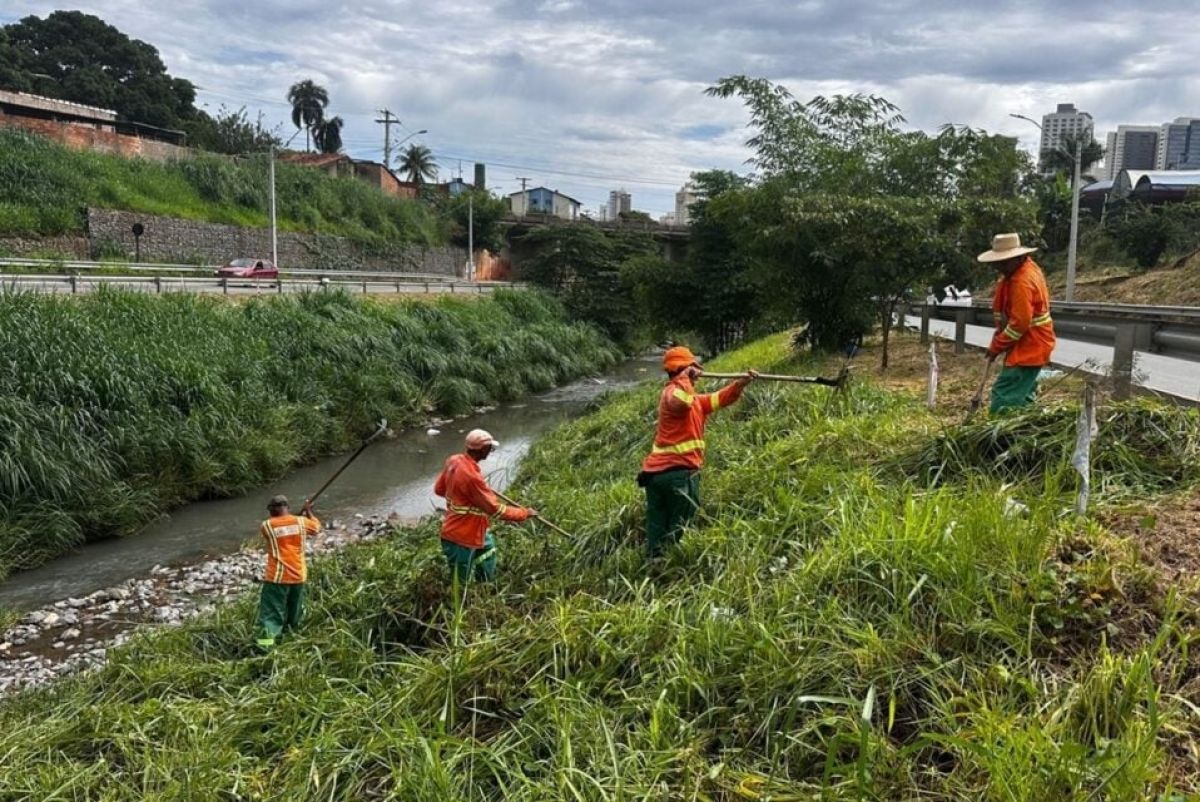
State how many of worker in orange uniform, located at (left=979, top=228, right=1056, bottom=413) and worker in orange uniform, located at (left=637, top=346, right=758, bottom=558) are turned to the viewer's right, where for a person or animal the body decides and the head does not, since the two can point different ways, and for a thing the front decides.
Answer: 1

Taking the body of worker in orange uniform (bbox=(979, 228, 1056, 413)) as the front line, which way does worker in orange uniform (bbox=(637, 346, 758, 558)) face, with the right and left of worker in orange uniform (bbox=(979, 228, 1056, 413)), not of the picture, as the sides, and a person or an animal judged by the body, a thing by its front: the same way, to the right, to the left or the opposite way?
the opposite way

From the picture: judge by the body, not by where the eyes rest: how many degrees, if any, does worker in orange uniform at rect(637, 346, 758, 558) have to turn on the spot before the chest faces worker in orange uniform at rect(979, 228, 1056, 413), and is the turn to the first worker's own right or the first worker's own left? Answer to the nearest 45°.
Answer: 0° — they already face them

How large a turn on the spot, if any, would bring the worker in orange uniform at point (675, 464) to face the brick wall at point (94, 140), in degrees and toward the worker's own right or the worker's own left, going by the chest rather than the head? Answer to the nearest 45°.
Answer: approximately 135° to the worker's own left

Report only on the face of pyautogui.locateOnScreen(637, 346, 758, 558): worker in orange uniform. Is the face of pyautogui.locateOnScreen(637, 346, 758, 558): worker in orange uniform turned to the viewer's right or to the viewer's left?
to the viewer's right

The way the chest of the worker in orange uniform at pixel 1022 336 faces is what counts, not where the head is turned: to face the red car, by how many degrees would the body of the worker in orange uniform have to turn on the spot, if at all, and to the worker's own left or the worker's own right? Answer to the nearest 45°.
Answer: approximately 45° to the worker's own right

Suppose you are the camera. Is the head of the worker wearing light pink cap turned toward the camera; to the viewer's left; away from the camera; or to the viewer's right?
to the viewer's right

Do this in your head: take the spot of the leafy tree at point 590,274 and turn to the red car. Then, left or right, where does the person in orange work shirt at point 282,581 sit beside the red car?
left

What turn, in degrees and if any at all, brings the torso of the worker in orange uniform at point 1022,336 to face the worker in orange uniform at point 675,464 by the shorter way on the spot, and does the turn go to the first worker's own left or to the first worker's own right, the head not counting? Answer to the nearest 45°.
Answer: approximately 45° to the first worker's own left

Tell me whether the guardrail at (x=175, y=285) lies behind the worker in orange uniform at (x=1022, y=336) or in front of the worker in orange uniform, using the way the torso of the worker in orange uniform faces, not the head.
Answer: in front

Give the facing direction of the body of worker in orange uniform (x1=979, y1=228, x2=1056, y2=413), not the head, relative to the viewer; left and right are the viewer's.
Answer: facing to the left of the viewer

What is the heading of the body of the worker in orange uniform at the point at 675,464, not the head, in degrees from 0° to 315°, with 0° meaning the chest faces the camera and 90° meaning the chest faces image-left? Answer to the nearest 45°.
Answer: approximately 270°

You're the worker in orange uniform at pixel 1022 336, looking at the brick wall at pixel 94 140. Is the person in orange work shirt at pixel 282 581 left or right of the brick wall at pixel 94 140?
left

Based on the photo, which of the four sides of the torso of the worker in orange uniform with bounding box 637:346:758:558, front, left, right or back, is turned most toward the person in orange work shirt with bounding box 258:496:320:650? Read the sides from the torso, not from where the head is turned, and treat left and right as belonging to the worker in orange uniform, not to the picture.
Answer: back

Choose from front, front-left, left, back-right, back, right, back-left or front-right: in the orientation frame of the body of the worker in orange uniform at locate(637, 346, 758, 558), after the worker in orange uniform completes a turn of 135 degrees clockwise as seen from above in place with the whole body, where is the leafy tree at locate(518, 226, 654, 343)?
back-right

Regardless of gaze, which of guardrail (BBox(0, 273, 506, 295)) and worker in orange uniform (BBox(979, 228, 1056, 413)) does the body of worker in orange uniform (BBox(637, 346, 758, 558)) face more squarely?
the worker in orange uniform
